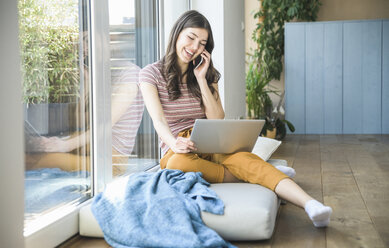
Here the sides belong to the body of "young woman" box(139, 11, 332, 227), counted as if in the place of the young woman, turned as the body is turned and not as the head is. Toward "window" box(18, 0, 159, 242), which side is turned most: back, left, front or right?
right

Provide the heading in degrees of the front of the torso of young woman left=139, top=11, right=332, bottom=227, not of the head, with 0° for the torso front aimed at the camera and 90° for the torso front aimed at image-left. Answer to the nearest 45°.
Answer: approximately 315°

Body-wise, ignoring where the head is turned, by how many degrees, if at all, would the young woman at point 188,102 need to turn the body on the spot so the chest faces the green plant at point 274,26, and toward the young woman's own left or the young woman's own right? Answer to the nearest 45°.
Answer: approximately 135° to the young woman's own left

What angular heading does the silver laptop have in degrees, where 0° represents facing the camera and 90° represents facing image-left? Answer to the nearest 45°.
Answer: approximately 180°

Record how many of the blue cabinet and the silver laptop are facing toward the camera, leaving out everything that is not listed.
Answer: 1

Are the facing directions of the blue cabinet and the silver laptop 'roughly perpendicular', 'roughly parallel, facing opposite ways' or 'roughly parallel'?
roughly parallel, facing opposite ways

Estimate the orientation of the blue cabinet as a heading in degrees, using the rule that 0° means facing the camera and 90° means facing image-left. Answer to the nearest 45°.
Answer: approximately 0°

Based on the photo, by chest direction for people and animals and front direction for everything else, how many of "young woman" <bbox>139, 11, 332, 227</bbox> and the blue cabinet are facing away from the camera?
0

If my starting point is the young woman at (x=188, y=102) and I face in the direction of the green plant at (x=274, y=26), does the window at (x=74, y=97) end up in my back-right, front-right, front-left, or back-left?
back-left

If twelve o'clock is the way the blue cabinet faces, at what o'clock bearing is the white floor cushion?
The white floor cushion is roughly at 12 o'clock from the blue cabinet.

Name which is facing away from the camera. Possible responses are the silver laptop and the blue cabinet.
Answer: the silver laptop

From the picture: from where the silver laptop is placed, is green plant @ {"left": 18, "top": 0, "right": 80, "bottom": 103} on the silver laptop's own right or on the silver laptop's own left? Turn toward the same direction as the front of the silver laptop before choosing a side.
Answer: on the silver laptop's own left

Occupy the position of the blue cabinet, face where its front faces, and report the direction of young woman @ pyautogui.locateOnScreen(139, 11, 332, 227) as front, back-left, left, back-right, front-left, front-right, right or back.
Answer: front
